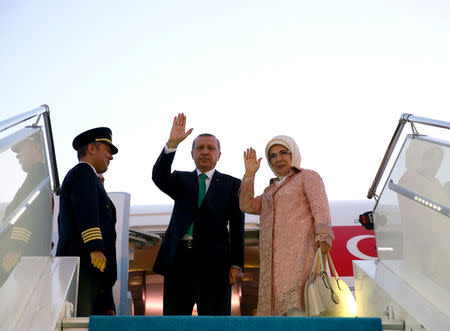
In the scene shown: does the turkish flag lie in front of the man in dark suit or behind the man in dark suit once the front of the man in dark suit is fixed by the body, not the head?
behind

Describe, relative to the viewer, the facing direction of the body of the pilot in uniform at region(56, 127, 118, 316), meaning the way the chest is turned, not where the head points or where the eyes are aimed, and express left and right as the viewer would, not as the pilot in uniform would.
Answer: facing to the right of the viewer

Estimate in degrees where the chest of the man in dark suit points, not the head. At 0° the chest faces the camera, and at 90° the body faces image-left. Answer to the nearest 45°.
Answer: approximately 0°

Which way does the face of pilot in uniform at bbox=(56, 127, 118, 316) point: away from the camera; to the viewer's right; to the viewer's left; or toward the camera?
to the viewer's right

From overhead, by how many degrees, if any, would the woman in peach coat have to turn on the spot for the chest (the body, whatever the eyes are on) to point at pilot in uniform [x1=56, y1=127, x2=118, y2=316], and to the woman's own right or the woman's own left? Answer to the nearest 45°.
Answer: approximately 45° to the woman's own right

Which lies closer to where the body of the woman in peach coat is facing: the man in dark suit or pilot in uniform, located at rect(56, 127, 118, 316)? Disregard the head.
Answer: the pilot in uniform

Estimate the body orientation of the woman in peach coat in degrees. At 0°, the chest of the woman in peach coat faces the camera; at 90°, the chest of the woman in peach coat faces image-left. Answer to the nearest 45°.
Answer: approximately 45°

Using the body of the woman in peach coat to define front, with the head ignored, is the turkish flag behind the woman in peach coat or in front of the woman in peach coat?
behind
